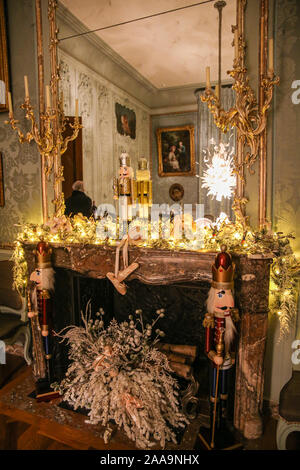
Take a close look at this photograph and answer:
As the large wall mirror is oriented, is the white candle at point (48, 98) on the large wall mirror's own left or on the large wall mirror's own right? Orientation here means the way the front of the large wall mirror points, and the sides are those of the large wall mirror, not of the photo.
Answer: on the large wall mirror's own right

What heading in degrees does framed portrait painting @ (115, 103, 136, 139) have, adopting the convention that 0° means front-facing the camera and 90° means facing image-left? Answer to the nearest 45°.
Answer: approximately 315°

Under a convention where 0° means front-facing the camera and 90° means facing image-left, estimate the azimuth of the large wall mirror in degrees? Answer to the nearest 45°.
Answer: approximately 0°
